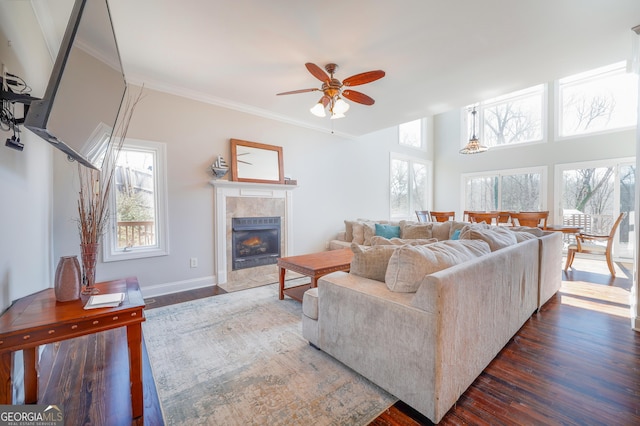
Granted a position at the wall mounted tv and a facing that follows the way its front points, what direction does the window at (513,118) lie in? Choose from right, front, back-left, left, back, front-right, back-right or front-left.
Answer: front-left

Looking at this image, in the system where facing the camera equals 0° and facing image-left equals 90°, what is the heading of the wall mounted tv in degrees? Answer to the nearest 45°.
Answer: approximately 315°

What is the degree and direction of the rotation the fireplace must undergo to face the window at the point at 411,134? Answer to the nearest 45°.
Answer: approximately 90° to its left

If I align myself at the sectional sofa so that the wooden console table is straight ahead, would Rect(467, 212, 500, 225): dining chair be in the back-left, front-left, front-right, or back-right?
back-right

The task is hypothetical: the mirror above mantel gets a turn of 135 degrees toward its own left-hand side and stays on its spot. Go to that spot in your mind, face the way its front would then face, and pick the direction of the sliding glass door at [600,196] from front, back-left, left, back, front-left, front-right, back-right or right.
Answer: right

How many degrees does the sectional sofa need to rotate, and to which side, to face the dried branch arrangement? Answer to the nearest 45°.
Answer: approximately 45° to its left

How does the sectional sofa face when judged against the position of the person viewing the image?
facing away from the viewer and to the left of the viewer

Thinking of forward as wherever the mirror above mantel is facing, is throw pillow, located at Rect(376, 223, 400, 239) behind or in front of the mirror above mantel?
in front

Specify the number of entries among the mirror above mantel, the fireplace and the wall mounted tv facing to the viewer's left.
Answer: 0

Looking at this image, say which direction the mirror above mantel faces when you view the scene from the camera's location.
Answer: facing the viewer and to the right of the viewer

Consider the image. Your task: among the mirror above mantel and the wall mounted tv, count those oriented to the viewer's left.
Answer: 0
